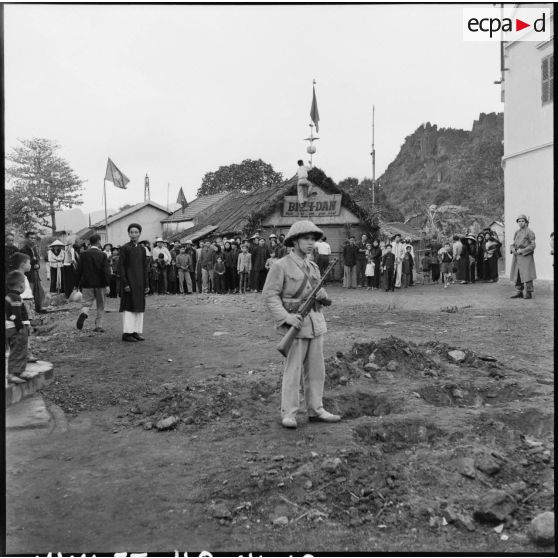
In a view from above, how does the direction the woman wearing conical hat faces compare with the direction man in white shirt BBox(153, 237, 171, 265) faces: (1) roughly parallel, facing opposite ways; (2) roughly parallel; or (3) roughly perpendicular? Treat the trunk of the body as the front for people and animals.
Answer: roughly parallel

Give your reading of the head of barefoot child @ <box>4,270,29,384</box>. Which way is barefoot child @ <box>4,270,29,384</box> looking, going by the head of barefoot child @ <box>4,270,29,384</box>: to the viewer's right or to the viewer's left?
to the viewer's right

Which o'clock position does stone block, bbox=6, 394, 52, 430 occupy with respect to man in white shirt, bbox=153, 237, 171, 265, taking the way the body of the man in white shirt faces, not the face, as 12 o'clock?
The stone block is roughly at 12 o'clock from the man in white shirt.

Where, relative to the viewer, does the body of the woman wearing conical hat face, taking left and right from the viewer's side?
facing the viewer

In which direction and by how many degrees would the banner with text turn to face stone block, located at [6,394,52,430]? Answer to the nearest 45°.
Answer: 0° — it already faces it

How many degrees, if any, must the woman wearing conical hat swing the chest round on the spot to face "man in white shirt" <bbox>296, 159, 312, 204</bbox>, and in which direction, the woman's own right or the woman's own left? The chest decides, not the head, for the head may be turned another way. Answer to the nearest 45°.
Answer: approximately 135° to the woman's own left

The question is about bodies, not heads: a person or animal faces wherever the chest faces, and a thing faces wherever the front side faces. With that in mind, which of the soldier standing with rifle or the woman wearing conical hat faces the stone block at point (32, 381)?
the woman wearing conical hat

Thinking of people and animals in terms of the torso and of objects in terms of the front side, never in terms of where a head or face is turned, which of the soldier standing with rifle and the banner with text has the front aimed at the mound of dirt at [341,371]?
the banner with text

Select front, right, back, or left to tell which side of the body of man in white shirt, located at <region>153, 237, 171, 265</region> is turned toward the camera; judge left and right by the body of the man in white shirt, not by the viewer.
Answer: front

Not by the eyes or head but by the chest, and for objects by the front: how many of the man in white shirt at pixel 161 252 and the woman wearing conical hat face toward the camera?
2

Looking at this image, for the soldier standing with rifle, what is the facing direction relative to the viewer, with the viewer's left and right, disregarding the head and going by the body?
facing the viewer and to the right of the viewer

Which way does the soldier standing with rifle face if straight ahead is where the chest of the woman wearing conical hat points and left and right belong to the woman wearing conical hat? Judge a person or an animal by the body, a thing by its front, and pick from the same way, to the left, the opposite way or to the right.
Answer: the same way
